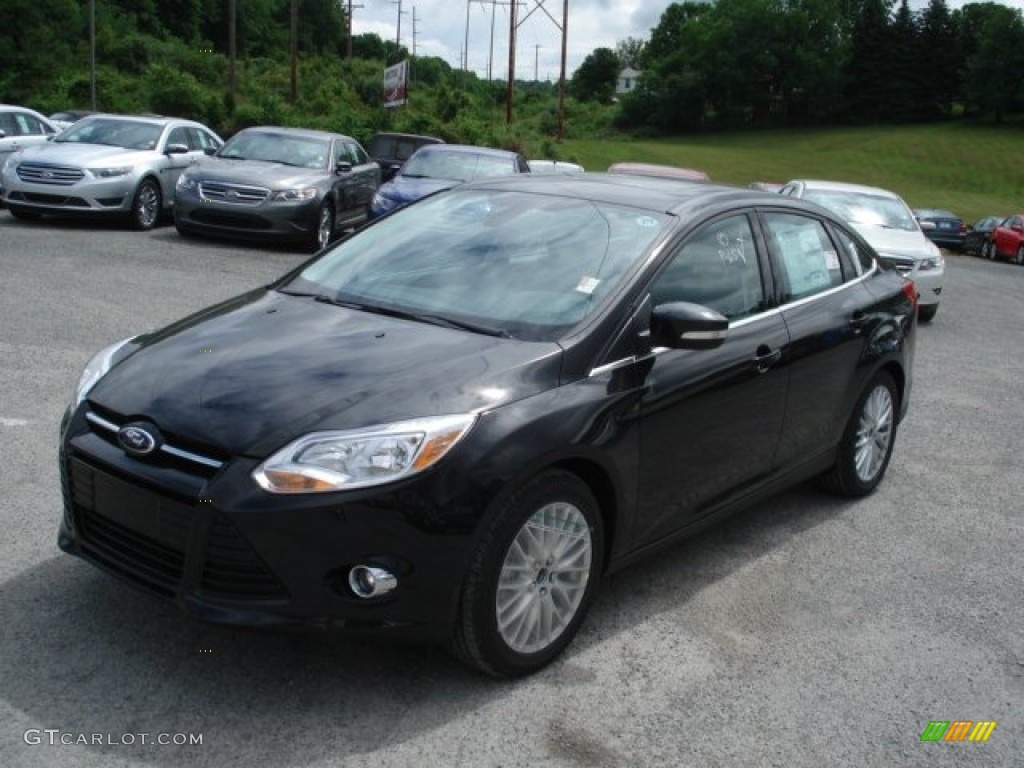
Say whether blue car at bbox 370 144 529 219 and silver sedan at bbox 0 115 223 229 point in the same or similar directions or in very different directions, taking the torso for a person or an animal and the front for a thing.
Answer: same or similar directions

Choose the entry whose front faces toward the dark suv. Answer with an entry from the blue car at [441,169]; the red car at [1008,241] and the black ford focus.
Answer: the red car

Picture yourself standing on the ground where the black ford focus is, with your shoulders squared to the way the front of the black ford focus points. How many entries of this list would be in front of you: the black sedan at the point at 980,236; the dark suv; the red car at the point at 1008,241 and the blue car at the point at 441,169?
0

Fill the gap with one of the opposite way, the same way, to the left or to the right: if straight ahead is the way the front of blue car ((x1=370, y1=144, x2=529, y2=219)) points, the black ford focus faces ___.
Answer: the same way

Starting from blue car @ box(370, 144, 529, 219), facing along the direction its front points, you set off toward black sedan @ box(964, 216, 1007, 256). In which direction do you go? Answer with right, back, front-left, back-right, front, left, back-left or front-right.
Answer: back

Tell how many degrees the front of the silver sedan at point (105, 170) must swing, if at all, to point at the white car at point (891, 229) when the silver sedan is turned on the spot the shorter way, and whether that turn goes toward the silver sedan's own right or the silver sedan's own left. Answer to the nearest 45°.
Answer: approximately 90° to the silver sedan's own left

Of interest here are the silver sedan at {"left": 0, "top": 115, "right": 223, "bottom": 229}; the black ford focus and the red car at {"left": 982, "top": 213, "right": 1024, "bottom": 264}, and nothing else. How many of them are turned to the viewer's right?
0

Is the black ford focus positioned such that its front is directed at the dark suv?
no

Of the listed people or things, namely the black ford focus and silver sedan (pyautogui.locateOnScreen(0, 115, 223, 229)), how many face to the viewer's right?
0

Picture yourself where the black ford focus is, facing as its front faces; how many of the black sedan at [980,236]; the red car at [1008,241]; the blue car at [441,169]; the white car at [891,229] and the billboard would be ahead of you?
0

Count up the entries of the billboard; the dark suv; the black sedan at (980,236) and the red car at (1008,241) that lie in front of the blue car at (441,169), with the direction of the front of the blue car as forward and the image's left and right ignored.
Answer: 0

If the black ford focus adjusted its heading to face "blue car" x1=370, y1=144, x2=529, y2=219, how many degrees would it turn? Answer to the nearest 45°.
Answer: approximately 135° to its right

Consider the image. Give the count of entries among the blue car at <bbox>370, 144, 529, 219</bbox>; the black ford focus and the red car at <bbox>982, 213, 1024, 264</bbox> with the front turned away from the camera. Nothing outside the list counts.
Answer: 0

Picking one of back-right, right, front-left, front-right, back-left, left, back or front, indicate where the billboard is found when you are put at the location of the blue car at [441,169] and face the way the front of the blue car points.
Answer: back-right

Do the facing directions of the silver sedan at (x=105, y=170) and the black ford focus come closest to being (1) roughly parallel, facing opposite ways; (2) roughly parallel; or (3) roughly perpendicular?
roughly parallel

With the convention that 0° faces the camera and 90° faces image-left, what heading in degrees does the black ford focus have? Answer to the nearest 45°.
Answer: approximately 45°

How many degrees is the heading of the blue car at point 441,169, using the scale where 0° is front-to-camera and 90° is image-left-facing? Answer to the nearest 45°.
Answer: approximately 45°

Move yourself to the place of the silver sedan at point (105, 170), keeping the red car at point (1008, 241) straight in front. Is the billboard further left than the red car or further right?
left

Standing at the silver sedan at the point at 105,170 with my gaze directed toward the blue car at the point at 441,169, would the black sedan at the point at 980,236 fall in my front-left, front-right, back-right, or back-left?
front-left

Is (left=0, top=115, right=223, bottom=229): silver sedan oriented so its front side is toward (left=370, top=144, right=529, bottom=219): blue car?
no

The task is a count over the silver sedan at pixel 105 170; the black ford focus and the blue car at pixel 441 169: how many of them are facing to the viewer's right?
0
